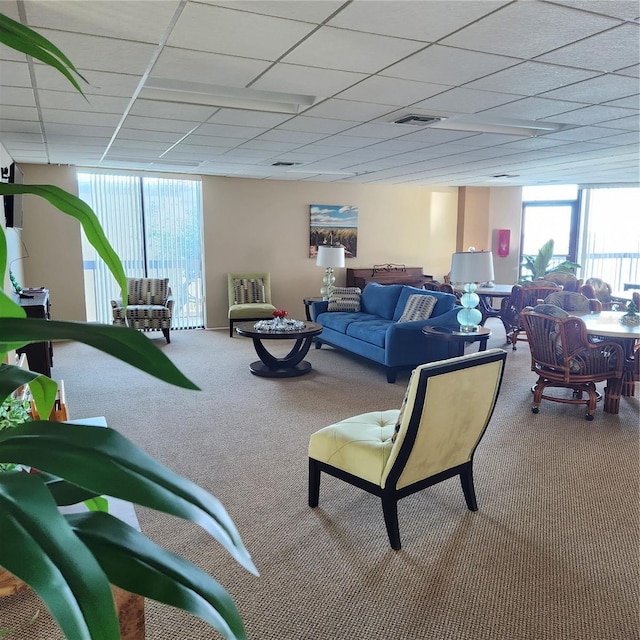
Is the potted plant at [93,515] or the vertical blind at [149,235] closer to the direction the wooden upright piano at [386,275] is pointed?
the potted plant

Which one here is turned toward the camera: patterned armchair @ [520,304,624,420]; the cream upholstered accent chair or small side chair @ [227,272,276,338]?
the small side chair

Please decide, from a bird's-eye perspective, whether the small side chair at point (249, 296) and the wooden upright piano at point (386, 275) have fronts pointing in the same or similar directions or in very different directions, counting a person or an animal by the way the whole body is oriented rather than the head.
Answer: same or similar directions

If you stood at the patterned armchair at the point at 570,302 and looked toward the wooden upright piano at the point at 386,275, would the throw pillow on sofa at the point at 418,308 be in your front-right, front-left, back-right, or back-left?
front-left

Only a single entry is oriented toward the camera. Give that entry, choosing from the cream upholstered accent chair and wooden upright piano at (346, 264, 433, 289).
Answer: the wooden upright piano

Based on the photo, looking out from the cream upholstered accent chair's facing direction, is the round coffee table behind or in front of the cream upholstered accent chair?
in front

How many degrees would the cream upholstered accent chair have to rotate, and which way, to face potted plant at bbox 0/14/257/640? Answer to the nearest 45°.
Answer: approximately 135° to its left

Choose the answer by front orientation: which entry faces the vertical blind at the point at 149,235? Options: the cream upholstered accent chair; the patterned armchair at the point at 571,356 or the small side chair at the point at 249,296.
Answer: the cream upholstered accent chair

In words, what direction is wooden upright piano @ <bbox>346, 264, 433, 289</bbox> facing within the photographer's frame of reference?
facing the viewer

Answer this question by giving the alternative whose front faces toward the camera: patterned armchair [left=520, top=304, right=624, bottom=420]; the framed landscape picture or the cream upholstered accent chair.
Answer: the framed landscape picture

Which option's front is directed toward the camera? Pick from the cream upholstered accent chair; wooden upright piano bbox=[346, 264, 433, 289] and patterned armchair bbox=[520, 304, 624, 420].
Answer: the wooden upright piano

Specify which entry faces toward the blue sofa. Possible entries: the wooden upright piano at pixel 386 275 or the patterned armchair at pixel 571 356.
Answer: the wooden upright piano

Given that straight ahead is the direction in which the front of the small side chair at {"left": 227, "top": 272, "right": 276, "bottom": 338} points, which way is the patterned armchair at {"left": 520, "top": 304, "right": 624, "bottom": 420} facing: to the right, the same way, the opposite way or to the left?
to the left

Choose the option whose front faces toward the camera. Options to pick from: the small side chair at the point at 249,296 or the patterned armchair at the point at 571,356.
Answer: the small side chair

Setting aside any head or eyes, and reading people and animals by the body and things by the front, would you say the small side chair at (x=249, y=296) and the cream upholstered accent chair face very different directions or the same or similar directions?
very different directions

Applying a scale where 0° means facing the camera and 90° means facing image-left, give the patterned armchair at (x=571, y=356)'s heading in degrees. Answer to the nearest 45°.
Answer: approximately 225°

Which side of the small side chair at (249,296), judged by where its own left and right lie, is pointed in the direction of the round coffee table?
front

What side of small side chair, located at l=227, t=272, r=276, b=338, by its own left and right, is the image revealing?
front

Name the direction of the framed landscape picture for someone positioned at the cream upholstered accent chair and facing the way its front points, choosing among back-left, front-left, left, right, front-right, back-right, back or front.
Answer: front-right

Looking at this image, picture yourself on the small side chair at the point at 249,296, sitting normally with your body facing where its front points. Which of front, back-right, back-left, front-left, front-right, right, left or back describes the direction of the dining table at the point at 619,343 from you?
front-left

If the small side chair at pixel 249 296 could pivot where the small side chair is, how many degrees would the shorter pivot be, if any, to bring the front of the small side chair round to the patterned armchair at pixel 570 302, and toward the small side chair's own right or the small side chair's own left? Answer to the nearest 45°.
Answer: approximately 45° to the small side chair's own left

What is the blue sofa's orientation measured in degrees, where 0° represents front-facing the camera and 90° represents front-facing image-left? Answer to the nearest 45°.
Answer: approximately 45°

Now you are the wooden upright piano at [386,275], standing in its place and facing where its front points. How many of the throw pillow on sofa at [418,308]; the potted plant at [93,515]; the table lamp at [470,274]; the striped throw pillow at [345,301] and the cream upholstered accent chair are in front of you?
5

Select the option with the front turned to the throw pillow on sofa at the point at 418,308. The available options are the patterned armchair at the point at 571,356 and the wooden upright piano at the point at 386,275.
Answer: the wooden upright piano

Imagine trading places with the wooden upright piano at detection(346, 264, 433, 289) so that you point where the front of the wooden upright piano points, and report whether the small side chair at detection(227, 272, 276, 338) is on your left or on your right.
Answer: on your right
